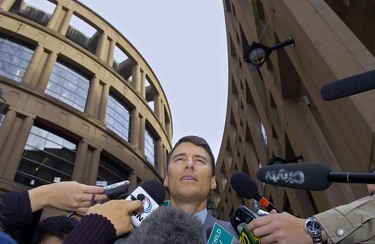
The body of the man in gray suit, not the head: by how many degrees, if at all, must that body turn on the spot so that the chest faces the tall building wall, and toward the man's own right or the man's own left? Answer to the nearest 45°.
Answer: approximately 135° to the man's own left

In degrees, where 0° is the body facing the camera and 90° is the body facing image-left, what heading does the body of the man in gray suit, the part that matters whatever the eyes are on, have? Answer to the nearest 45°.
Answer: approximately 0°

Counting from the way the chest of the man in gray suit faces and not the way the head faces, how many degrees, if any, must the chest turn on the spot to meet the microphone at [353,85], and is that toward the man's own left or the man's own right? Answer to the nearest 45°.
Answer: approximately 45° to the man's own left

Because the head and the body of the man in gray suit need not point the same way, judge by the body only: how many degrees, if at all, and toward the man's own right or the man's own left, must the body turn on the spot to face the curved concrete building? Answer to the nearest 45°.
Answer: approximately 135° to the man's own right

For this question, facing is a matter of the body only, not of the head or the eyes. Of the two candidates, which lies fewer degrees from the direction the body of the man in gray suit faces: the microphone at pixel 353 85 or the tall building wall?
the microphone
